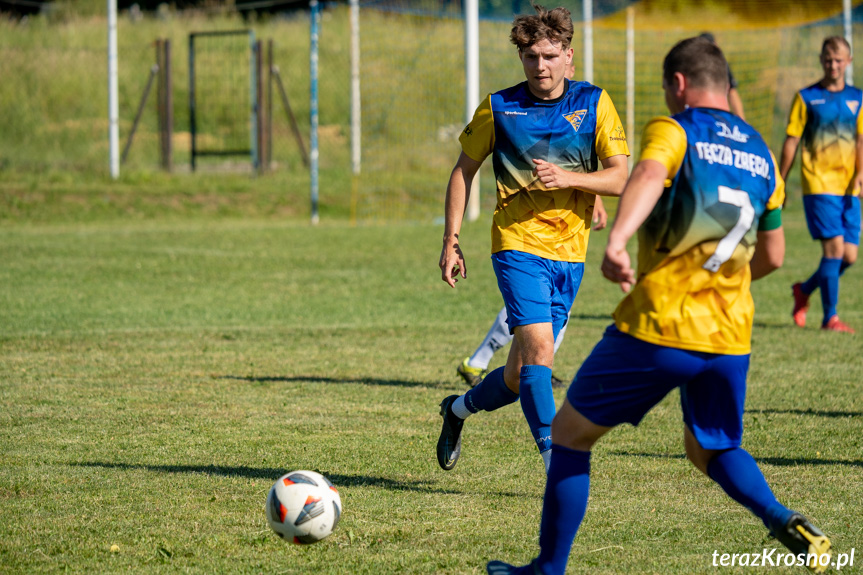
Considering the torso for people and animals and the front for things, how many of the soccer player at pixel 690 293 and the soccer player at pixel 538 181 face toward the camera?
1

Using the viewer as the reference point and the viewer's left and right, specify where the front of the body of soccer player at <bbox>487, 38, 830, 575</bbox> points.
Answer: facing away from the viewer and to the left of the viewer

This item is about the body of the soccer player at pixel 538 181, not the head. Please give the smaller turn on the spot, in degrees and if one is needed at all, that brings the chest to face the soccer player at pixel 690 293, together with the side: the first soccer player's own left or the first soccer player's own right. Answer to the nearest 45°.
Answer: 0° — they already face them

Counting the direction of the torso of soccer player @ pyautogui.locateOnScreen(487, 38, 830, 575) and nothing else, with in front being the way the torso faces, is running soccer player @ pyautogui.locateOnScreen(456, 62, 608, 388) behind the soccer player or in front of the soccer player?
in front

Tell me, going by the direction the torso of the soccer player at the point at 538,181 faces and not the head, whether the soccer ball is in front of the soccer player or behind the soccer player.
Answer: in front

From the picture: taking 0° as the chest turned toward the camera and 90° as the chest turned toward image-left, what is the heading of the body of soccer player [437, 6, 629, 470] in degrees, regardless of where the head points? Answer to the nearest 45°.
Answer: approximately 0°
